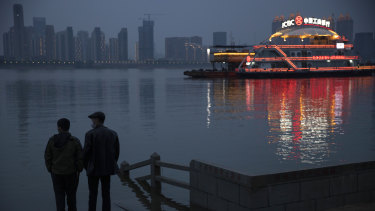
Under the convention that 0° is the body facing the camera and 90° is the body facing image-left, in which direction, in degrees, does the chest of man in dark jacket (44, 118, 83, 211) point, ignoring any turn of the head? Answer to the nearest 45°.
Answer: approximately 180°

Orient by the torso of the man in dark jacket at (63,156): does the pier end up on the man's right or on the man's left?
on the man's right

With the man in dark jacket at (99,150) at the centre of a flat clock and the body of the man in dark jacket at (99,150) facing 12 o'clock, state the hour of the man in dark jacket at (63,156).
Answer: the man in dark jacket at (63,156) is roughly at 10 o'clock from the man in dark jacket at (99,150).

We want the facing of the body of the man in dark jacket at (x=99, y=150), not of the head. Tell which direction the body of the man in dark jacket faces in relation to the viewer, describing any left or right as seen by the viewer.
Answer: facing away from the viewer and to the left of the viewer
